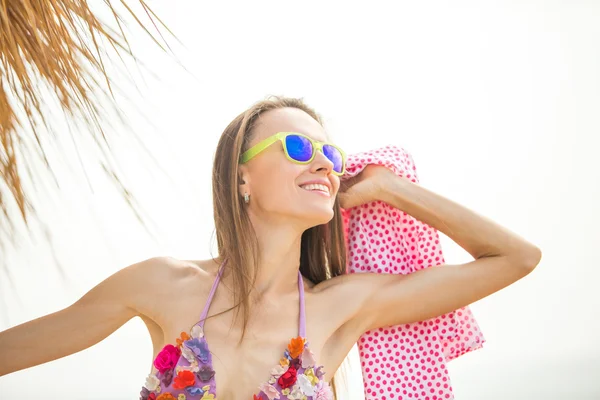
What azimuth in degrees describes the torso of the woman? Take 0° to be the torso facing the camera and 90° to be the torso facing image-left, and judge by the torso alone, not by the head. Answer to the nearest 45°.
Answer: approximately 0°

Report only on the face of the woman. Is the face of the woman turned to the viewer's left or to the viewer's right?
to the viewer's right
